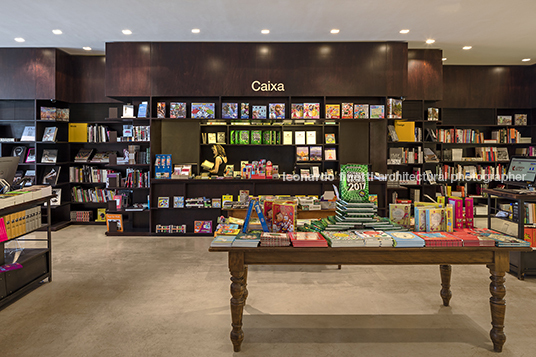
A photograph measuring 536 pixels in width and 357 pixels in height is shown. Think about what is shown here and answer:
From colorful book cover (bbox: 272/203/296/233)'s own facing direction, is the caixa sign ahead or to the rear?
to the rear

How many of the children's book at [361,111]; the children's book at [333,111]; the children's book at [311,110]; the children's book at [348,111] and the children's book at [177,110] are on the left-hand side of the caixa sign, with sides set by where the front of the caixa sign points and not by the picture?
4

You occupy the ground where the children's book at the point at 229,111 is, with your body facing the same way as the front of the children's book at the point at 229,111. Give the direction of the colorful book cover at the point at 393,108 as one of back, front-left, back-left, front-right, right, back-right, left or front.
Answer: left

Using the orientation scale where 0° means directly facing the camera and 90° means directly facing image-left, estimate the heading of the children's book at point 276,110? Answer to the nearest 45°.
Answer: approximately 0°
